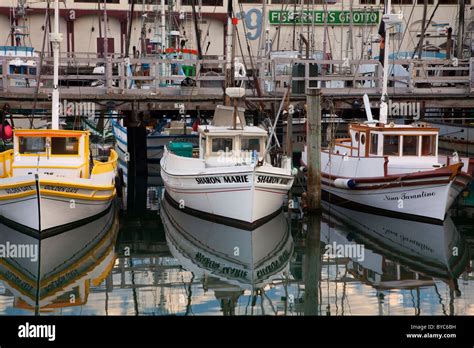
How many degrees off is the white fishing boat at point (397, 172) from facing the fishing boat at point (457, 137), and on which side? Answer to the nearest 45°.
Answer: approximately 135° to its left

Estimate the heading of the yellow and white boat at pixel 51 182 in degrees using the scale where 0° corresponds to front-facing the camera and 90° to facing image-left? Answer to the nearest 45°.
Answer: approximately 0°

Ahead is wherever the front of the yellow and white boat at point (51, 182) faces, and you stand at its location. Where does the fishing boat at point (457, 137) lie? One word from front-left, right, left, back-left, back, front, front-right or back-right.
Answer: back-left

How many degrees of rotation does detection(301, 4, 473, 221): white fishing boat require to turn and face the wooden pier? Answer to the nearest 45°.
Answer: approximately 180°

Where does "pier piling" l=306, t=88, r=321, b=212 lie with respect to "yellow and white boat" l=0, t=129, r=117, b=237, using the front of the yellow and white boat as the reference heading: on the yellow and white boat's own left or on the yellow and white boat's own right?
on the yellow and white boat's own left

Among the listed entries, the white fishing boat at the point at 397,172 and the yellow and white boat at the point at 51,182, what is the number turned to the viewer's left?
0

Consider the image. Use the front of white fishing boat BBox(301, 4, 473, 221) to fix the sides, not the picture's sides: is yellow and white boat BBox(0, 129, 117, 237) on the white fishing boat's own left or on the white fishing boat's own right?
on the white fishing boat's own right
